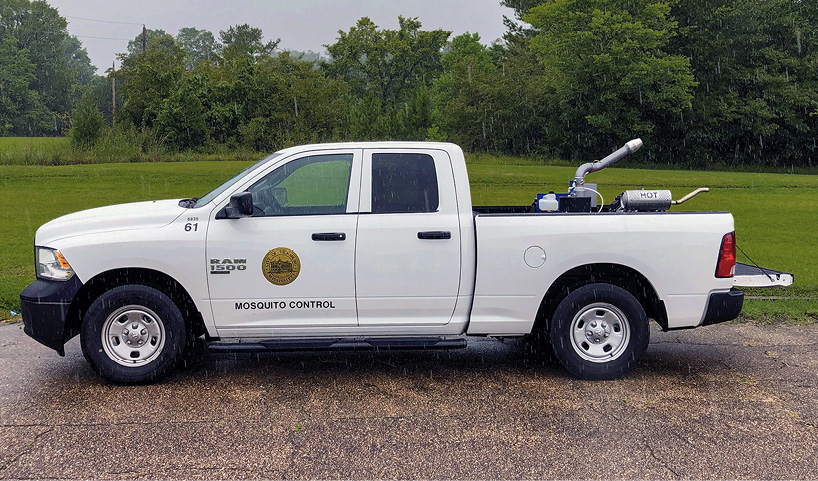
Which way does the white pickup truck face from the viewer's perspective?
to the viewer's left
